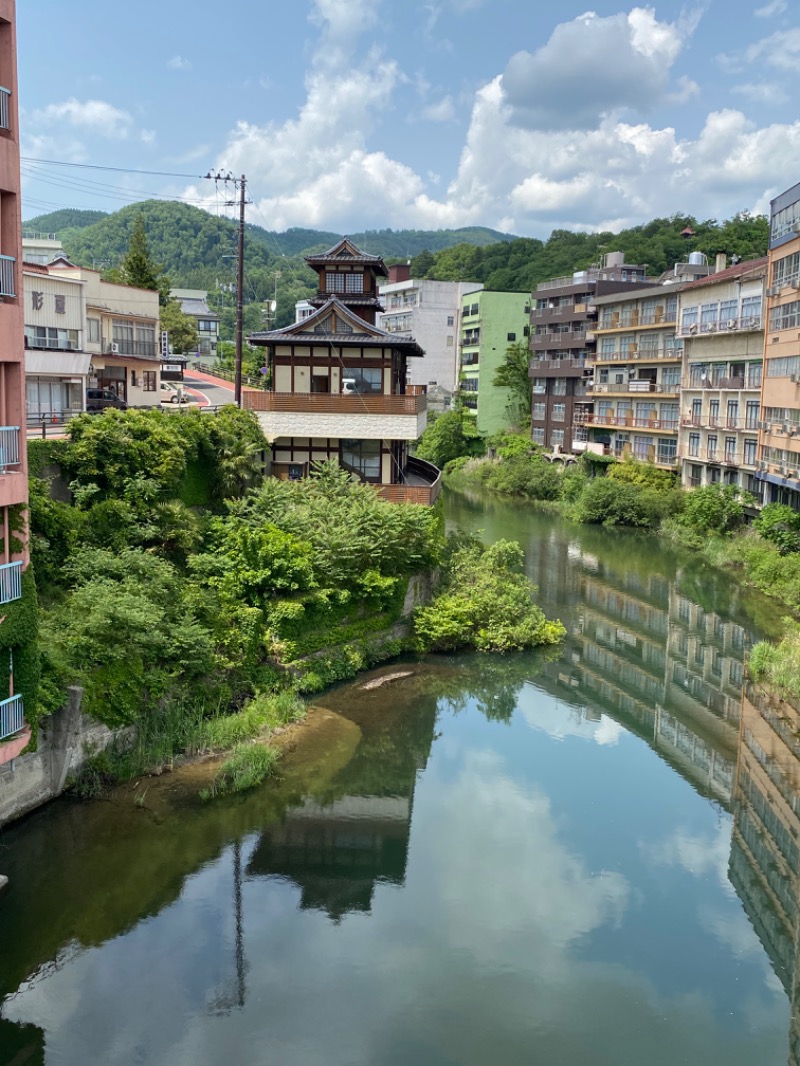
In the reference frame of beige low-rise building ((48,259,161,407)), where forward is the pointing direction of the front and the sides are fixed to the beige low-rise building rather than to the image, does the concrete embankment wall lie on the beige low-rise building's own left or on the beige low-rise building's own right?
on the beige low-rise building's own right

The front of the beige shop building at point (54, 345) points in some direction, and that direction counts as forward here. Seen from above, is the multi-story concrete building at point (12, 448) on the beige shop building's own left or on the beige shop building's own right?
on the beige shop building's own right

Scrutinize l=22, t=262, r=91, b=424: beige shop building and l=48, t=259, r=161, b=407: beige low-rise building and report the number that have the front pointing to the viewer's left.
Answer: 0

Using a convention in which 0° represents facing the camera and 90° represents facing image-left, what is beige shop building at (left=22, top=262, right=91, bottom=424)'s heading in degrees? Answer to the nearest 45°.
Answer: approximately 315°

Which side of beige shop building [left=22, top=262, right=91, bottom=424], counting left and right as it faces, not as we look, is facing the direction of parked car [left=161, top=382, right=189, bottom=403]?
left
